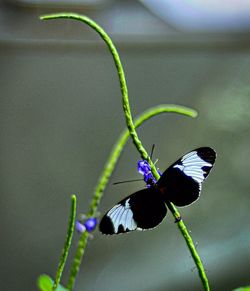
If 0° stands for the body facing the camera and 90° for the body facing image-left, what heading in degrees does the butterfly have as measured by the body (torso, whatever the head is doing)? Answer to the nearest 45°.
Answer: approximately 135°
